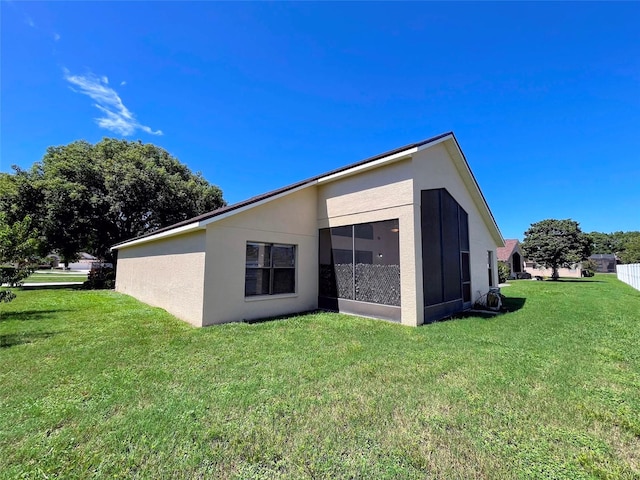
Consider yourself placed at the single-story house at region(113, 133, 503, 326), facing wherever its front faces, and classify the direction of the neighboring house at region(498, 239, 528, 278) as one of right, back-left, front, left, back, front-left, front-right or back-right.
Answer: right

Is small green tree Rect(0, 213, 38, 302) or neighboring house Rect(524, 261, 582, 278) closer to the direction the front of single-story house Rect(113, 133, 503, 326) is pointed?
the small green tree

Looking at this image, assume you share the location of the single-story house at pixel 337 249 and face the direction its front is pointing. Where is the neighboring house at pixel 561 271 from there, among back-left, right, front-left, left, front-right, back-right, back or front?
right

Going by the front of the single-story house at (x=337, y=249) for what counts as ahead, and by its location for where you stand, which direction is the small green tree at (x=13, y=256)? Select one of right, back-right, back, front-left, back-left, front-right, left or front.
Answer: front-left

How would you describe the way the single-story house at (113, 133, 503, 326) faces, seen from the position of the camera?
facing away from the viewer and to the left of the viewer

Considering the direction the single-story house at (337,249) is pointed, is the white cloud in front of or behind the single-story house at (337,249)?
in front

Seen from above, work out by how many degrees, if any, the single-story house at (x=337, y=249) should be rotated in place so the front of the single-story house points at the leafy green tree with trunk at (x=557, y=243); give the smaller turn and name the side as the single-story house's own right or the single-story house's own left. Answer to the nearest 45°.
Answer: approximately 90° to the single-story house's own right
